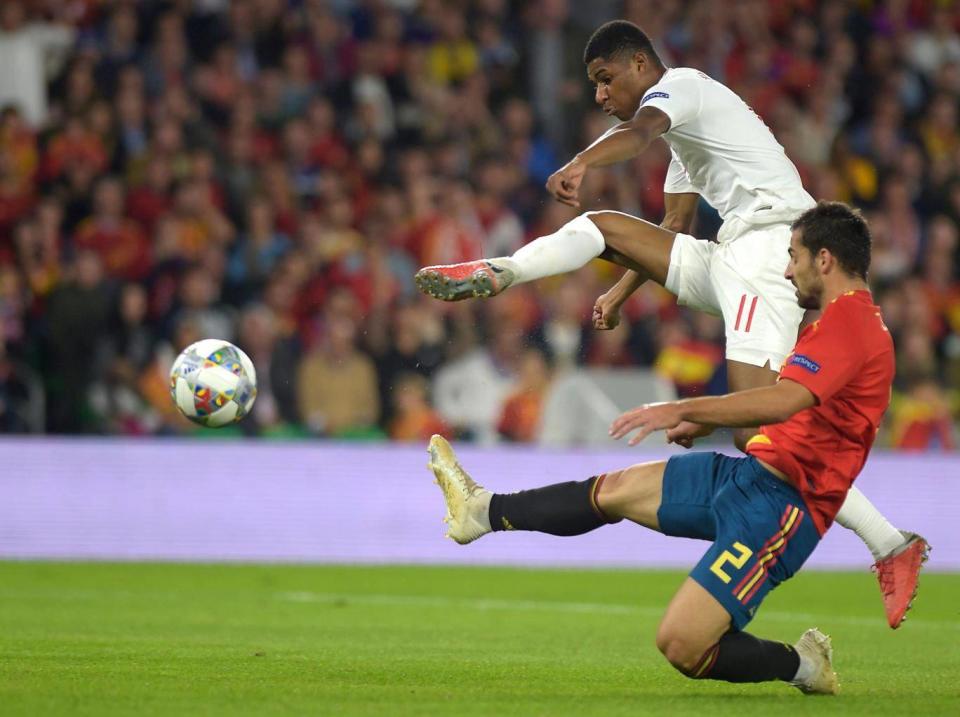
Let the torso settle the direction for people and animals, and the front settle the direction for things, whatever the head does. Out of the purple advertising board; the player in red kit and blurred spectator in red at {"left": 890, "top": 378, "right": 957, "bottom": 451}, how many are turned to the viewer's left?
1

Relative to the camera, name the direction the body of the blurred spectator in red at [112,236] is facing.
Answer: toward the camera

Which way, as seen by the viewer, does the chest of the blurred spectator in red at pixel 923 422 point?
toward the camera

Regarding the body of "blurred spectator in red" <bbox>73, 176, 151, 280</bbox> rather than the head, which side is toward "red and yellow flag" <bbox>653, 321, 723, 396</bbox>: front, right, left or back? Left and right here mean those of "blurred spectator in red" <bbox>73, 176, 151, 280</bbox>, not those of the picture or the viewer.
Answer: left

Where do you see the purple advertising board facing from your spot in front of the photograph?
facing the viewer

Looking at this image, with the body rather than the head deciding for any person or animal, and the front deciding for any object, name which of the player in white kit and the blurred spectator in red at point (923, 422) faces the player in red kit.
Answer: the blurred spectator in red

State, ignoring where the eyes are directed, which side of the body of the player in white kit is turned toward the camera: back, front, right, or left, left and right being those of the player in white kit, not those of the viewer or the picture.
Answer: left

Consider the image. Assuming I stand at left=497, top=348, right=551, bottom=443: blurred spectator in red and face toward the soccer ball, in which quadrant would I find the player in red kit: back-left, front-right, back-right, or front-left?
front-left

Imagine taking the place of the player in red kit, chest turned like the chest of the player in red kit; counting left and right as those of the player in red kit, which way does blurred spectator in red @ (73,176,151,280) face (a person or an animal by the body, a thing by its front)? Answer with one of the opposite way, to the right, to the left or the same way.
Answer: to the left

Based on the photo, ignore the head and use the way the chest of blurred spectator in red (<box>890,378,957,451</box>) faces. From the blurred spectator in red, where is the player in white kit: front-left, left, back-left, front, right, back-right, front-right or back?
front

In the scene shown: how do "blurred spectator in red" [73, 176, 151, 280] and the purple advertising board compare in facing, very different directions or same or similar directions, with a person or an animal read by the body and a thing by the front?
same or similar directions

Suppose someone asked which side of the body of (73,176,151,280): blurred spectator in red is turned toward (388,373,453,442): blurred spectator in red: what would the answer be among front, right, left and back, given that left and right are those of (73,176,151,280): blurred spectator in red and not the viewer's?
left

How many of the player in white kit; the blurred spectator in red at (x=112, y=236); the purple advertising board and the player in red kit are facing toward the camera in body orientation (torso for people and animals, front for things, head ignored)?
2

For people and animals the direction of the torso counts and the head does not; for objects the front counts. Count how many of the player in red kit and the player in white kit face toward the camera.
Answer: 0

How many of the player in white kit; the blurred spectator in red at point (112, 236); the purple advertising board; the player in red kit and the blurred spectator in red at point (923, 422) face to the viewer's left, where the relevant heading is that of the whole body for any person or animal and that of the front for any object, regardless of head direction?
2
